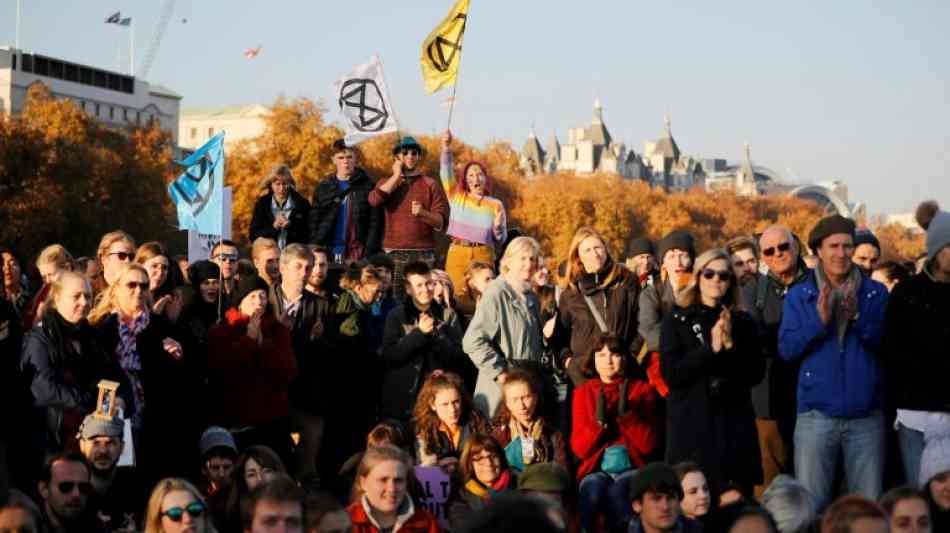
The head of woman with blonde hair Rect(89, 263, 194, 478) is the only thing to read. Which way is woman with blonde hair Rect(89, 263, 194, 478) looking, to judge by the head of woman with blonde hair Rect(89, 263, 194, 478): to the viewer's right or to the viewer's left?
to the viewer's right

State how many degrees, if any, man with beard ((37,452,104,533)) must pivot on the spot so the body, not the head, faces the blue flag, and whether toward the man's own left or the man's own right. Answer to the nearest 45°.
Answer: approximately 135° to the man's own left

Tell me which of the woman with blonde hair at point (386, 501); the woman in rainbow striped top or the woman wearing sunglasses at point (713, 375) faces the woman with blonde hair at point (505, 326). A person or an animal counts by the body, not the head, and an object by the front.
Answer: the woman in rainbow striped top

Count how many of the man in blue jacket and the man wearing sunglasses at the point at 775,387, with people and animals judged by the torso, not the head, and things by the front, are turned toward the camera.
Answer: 2
